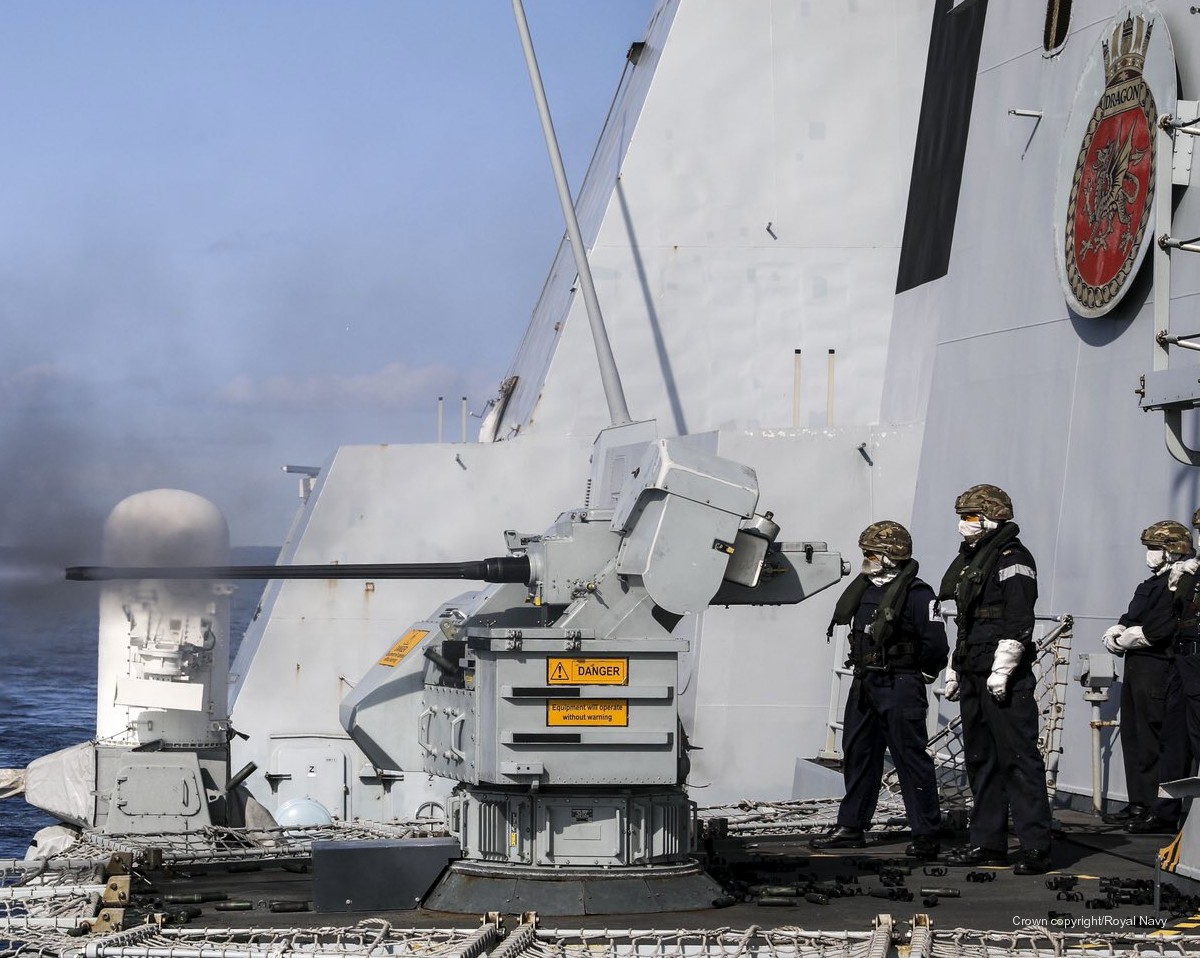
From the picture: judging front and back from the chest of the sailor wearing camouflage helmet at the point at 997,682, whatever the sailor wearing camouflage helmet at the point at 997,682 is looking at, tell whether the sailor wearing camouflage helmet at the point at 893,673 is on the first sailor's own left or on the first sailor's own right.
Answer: on the first sailor's own right

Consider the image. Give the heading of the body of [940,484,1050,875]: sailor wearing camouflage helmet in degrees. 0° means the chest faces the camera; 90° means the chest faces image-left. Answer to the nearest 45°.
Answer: approximately 45°

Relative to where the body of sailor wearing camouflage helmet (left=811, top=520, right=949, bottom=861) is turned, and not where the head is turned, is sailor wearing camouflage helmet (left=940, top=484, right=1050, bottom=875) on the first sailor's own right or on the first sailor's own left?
on the first sailor's own left

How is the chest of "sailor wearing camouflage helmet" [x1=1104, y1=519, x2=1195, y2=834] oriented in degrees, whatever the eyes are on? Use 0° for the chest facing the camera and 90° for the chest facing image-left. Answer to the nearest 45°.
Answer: approximately 90°

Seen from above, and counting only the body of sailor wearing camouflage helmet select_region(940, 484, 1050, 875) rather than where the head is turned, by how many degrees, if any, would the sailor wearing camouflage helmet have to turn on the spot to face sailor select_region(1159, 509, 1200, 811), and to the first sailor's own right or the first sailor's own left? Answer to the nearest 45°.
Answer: approximately 180°
